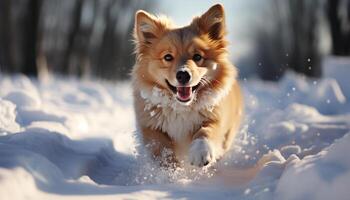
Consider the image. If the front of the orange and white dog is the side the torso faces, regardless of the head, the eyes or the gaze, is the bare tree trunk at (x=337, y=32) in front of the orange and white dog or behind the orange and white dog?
behind

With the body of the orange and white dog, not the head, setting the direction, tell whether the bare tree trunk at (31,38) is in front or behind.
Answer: behind

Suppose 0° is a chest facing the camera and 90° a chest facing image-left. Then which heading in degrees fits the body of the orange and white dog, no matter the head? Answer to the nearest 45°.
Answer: approximately 0°
